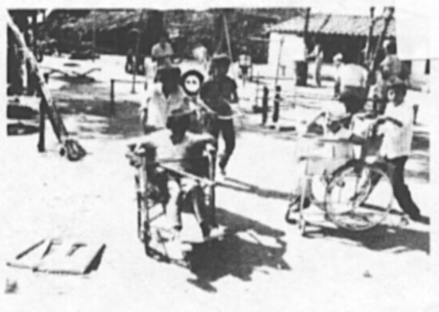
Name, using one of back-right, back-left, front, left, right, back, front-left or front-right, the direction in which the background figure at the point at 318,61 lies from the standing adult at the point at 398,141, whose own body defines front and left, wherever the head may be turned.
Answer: right

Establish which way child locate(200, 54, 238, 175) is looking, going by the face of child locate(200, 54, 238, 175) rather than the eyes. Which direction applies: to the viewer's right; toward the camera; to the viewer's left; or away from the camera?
toward the camera

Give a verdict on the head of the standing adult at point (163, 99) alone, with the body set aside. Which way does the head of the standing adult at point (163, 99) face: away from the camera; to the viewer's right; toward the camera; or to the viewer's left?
toward the camera

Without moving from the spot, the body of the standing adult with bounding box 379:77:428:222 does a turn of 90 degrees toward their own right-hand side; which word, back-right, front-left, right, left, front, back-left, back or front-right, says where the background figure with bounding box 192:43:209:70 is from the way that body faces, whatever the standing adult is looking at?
front-left

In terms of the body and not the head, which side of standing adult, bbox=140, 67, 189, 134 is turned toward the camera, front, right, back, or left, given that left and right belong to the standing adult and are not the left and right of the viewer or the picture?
front

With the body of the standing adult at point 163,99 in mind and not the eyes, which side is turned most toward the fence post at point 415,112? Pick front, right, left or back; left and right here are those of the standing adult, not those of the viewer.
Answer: left

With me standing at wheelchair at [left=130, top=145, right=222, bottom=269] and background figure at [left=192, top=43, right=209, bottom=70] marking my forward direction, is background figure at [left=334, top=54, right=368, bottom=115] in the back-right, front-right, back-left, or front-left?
front-right

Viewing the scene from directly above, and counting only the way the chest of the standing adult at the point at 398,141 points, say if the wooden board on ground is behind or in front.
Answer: in front

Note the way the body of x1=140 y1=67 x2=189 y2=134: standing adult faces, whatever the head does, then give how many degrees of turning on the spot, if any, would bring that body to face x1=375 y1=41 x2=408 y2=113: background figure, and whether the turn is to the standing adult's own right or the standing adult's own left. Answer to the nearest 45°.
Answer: approximately 90° to the standing adult's own left

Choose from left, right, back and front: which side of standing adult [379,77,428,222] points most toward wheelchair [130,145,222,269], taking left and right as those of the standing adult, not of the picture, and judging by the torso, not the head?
front

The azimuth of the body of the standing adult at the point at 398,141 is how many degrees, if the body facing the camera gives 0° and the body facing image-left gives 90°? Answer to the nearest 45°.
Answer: approximately 45°

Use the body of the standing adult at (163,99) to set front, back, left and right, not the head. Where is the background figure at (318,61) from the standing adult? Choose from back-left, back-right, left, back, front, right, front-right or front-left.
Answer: back-left

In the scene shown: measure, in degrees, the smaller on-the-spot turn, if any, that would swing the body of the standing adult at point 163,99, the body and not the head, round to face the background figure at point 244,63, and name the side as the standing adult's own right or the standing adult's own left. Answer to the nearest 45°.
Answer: approximately 135° to the standing adult's own left

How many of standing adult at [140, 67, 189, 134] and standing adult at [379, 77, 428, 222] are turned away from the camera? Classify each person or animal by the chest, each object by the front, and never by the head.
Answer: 0

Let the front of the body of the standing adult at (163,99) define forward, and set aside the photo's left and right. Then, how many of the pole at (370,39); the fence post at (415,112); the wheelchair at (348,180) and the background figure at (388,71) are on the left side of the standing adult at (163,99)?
4
